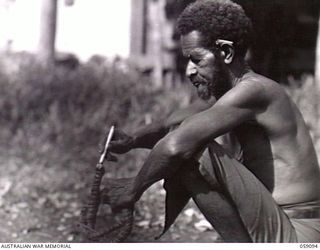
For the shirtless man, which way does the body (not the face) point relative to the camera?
to the viewer's left

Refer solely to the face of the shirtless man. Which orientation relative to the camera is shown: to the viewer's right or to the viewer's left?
to the viewer's left
